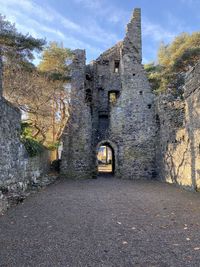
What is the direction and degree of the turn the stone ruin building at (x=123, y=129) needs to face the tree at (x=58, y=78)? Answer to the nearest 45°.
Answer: approximately 135° to its right

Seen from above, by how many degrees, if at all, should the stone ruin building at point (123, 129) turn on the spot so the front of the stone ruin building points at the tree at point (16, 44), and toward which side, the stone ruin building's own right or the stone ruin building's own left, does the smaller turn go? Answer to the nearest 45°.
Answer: approximately 45° to the stone ruin building's own right

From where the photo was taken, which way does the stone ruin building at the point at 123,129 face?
toward the camera

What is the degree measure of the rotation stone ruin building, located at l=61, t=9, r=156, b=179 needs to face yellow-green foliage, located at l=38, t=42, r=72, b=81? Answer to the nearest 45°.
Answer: approximately 135° to its right

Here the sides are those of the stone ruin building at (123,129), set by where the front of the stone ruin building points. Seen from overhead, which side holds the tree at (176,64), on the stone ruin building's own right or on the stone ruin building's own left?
on the stone ruin building's own left
